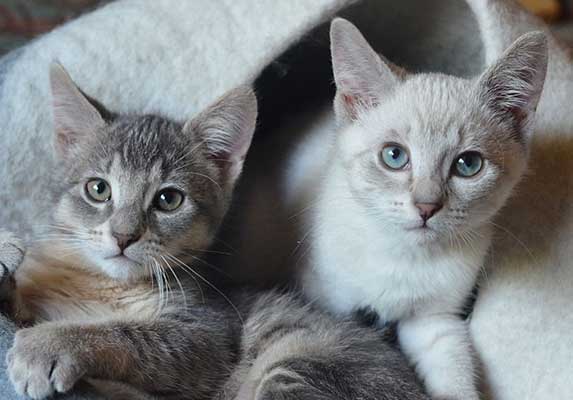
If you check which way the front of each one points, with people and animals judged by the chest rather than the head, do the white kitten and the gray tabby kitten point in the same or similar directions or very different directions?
same or similar directions

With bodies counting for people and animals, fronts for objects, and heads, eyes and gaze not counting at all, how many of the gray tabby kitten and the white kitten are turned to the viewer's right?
0

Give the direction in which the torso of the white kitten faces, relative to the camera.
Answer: toward the camera

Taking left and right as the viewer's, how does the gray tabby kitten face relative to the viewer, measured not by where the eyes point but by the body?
facing the viewer and to the left of the viewer
